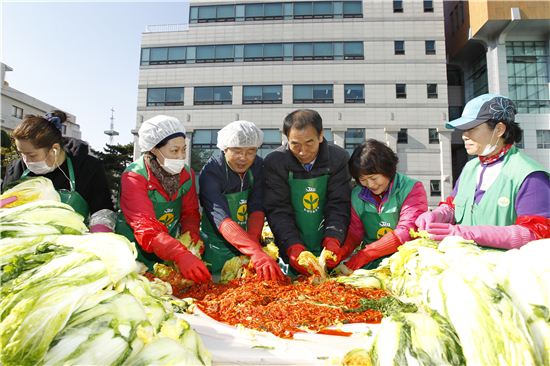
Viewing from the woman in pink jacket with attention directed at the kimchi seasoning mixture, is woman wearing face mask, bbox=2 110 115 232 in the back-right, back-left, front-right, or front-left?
front-right

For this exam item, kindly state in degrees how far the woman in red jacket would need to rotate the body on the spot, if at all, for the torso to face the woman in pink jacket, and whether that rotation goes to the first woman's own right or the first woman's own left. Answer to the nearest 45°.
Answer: approximately 45° to the first woman's own left

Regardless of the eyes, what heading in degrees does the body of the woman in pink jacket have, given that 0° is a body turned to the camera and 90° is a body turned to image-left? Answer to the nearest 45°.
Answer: approximately 45°

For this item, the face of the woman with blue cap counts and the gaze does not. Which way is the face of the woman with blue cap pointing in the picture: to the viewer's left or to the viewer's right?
to the viewer's left

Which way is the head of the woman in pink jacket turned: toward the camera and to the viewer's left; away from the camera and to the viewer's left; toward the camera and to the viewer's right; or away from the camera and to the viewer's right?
toward the camera and to the viewer's left

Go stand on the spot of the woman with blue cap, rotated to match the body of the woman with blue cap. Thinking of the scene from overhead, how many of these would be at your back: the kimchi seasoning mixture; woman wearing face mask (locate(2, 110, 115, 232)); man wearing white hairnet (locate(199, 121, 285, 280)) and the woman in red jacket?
0

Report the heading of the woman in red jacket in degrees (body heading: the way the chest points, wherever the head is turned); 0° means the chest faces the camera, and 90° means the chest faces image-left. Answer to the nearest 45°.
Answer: approximately 315°

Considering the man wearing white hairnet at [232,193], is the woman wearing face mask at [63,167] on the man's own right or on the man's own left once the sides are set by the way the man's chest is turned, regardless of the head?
on the man's own right

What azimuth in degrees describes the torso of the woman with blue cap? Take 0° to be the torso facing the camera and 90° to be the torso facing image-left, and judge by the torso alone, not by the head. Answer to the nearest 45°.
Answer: approximately 45°

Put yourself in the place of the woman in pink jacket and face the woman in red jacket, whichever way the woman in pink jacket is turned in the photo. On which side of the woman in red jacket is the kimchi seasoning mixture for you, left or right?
left

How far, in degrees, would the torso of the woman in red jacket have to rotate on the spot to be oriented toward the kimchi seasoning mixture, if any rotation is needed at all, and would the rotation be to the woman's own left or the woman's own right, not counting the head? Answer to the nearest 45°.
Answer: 0° — they already face it

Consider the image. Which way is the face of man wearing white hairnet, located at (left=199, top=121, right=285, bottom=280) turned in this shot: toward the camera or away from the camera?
toward the camera

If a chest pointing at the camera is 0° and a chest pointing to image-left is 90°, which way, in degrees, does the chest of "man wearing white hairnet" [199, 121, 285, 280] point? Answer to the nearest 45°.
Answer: approximately 315°

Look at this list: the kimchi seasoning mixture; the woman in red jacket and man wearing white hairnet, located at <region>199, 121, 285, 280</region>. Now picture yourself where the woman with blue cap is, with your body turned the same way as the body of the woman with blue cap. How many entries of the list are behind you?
0

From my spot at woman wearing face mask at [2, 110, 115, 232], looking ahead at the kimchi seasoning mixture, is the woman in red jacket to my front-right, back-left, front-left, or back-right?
front-left

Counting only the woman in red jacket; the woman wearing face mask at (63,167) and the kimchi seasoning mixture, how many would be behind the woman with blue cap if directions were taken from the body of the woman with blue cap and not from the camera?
0

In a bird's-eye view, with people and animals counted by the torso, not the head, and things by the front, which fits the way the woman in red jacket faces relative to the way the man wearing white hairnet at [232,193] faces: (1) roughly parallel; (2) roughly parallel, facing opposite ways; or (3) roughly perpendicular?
roughly parallel

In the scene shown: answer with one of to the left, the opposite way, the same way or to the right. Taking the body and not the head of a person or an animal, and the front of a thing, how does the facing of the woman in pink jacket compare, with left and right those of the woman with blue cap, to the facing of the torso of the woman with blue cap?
the same way

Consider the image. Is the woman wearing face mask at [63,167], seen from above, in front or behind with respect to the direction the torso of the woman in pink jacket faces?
in front
